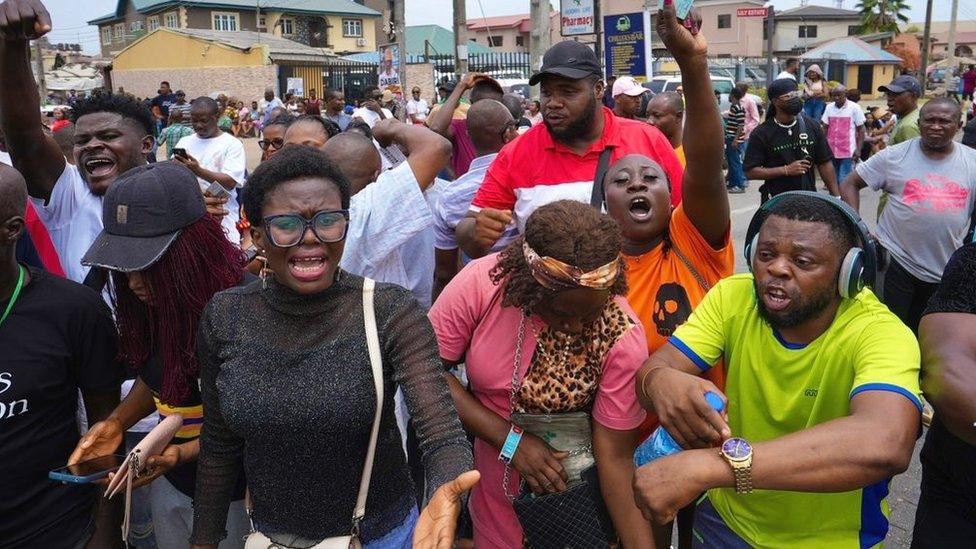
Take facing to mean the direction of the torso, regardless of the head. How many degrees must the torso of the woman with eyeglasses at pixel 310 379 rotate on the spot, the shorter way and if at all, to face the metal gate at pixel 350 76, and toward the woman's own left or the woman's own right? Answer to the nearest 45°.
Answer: approximately 180°

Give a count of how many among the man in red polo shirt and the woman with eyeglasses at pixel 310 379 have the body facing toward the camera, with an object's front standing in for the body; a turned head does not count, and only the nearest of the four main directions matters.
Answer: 2

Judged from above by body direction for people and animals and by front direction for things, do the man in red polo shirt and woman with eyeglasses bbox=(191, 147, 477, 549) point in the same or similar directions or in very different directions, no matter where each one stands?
same or similar directions

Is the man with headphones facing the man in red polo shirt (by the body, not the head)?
no

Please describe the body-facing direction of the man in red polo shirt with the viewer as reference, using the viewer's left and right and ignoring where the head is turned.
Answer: facing the viewer

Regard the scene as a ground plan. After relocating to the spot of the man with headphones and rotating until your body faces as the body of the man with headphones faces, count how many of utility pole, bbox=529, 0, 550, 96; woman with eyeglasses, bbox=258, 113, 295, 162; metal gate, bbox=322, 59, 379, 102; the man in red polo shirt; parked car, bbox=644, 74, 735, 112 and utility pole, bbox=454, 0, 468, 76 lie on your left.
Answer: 0

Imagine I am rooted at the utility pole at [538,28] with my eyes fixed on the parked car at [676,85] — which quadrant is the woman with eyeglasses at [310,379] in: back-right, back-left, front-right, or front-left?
back-right

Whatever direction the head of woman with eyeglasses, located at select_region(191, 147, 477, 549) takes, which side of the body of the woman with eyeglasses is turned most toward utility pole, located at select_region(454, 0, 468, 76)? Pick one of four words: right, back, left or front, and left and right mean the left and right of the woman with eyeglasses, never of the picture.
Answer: back

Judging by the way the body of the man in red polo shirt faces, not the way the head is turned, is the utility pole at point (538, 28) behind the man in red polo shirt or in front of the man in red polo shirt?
behind

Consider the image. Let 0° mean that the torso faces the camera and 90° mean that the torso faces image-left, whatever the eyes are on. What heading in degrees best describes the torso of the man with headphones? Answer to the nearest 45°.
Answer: approximately 45°

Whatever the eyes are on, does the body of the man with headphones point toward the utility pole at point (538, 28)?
no

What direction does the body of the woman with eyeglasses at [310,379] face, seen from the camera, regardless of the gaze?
toward the camera

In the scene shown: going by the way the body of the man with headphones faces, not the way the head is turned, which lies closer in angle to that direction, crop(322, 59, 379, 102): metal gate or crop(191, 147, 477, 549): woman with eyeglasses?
the woman with eyeglasses

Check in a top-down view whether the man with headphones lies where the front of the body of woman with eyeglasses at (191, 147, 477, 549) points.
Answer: no

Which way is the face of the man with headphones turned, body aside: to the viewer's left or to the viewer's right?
to the viewer's left

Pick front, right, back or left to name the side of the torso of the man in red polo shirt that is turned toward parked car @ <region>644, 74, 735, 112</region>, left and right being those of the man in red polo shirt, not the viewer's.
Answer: back
